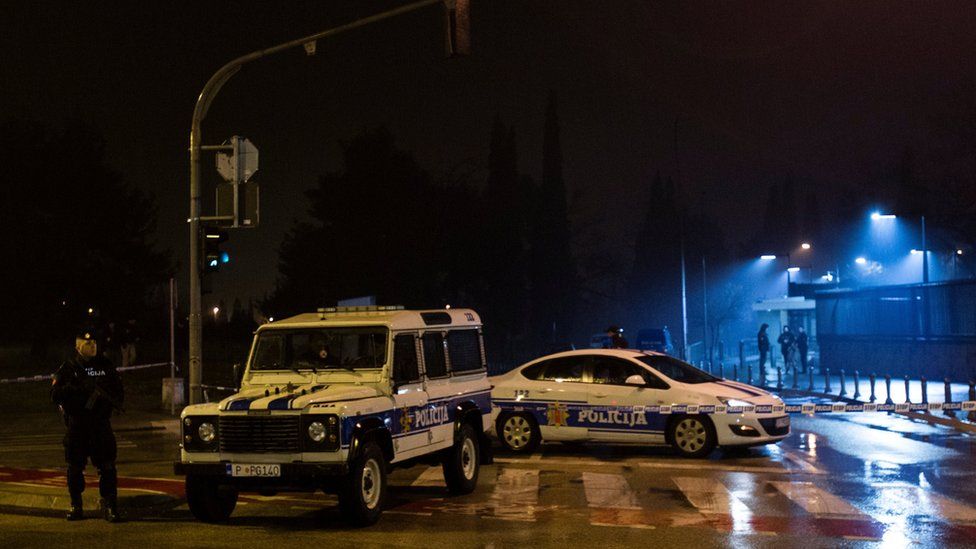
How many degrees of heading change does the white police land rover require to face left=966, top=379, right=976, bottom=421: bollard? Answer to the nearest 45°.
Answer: approximately 180°

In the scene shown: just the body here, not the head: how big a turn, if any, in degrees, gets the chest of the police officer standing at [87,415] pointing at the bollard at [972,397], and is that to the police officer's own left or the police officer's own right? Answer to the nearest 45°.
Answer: approximately 90° to the police officer's own left

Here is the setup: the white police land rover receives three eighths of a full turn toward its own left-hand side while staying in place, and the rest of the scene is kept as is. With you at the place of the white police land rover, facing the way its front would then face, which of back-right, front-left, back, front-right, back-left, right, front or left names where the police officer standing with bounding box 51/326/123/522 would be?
back

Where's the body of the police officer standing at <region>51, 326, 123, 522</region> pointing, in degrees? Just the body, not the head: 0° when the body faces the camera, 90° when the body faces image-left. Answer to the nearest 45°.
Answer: approximately 0°

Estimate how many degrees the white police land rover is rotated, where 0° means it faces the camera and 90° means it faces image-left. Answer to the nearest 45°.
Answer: approximately 45°

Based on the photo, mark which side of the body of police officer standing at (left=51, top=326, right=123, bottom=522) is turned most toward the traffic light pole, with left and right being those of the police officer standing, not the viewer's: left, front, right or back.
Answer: back

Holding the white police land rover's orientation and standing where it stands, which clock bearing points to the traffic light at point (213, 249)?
The traffic light is roughly at 4 o'clock from the white police land rover.

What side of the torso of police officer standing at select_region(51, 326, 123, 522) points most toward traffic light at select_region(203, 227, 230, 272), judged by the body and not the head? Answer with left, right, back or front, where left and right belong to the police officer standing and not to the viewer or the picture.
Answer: back
